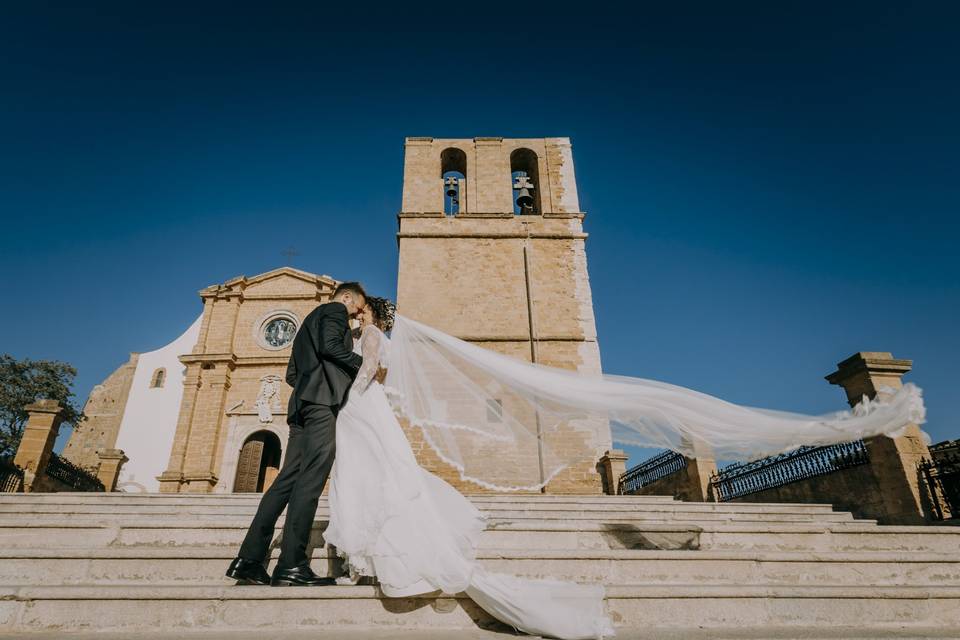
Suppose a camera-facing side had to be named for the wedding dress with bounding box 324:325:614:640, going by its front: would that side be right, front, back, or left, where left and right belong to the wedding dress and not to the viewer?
left

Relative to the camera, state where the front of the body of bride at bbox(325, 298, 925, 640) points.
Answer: to the viewer's left

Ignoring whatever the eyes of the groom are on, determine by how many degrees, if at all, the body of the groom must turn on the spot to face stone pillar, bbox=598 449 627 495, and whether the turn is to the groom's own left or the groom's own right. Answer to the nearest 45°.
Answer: approximately 45° to the groom's own left

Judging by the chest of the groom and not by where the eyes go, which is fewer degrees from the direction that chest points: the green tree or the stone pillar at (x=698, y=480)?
the stone pillar

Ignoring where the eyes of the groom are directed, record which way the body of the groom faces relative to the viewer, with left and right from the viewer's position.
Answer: facing to the right of the viewer

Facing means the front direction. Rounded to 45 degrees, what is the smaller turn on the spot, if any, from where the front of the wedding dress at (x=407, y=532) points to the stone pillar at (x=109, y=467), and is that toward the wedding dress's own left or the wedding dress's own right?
approximately 45° to the wedding dress's own right

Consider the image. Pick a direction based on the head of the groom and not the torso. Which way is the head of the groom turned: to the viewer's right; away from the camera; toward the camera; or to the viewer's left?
to the viewer's right
